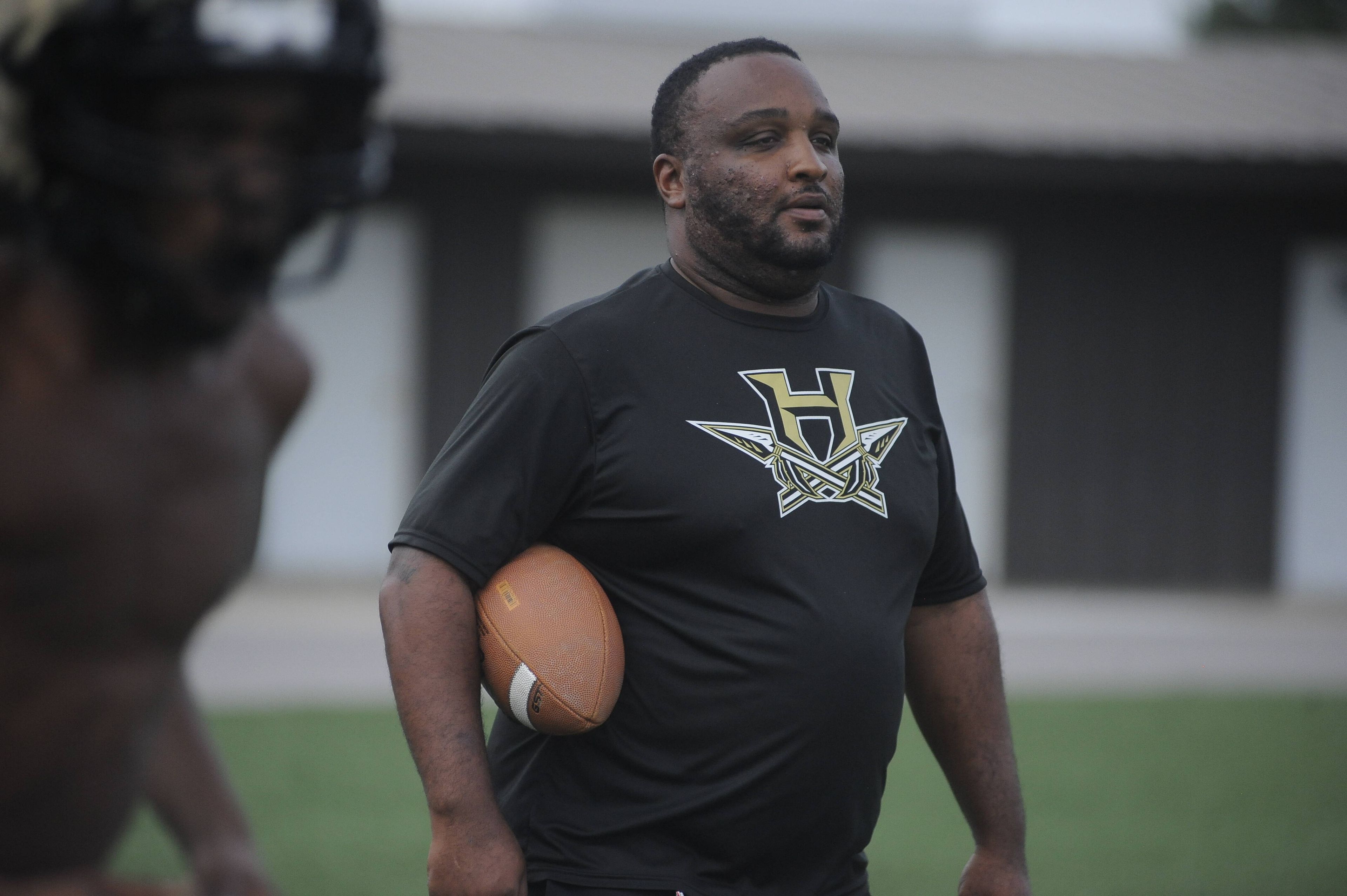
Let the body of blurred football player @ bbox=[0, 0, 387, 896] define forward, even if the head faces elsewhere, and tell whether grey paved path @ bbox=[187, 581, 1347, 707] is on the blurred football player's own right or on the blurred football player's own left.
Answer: on the blurred football player's own left

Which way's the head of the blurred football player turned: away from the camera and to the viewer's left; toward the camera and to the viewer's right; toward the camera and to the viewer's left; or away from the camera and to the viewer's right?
toward the camera and to the viewer's right

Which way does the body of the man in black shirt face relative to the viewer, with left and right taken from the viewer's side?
facing the viewer and to the right of the viewer

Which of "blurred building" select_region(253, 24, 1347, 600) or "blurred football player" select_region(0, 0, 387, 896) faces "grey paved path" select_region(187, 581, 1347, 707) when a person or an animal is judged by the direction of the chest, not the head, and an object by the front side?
the blurred building

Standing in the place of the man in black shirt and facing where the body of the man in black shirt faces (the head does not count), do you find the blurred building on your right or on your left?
on your left

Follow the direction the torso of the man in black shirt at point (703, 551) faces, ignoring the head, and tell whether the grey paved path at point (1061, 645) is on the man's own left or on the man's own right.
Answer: on the man's own left

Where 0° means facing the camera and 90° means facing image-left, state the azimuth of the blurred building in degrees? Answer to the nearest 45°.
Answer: approximately 0°

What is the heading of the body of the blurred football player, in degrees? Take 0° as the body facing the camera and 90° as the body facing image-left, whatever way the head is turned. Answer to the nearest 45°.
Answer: approximately 315°

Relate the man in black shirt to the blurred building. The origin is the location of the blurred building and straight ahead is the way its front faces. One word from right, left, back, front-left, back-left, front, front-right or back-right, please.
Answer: front

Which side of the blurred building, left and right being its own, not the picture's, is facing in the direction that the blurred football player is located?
front

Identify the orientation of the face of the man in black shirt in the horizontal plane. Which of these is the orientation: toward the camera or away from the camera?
toward the camera

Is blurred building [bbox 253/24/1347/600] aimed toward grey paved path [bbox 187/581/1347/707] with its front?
yes
